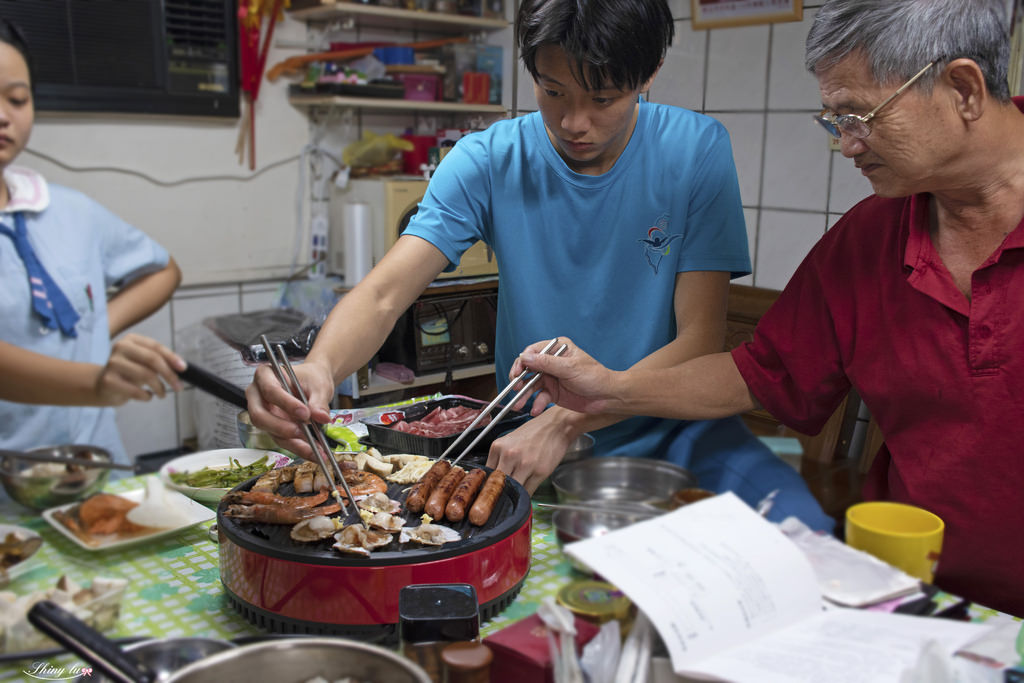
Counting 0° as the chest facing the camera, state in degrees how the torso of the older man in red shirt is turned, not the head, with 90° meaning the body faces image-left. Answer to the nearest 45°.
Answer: approximately 45°

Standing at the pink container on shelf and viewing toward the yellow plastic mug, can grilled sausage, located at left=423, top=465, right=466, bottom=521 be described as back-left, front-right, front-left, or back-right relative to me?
front-right

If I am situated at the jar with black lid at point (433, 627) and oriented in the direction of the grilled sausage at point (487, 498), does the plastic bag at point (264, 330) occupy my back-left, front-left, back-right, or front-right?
front-left

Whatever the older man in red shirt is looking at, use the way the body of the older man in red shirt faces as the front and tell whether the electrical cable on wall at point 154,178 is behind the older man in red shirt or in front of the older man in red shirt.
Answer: in front

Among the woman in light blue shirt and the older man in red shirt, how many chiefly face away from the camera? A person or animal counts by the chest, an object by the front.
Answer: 0

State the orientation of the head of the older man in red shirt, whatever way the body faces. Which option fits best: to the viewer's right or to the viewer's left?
to the viewer's left

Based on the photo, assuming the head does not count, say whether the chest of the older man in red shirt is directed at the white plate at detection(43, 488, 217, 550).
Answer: yes

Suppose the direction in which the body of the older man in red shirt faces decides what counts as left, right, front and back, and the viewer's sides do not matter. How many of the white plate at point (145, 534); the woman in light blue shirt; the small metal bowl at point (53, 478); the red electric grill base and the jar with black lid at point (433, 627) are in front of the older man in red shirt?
5
